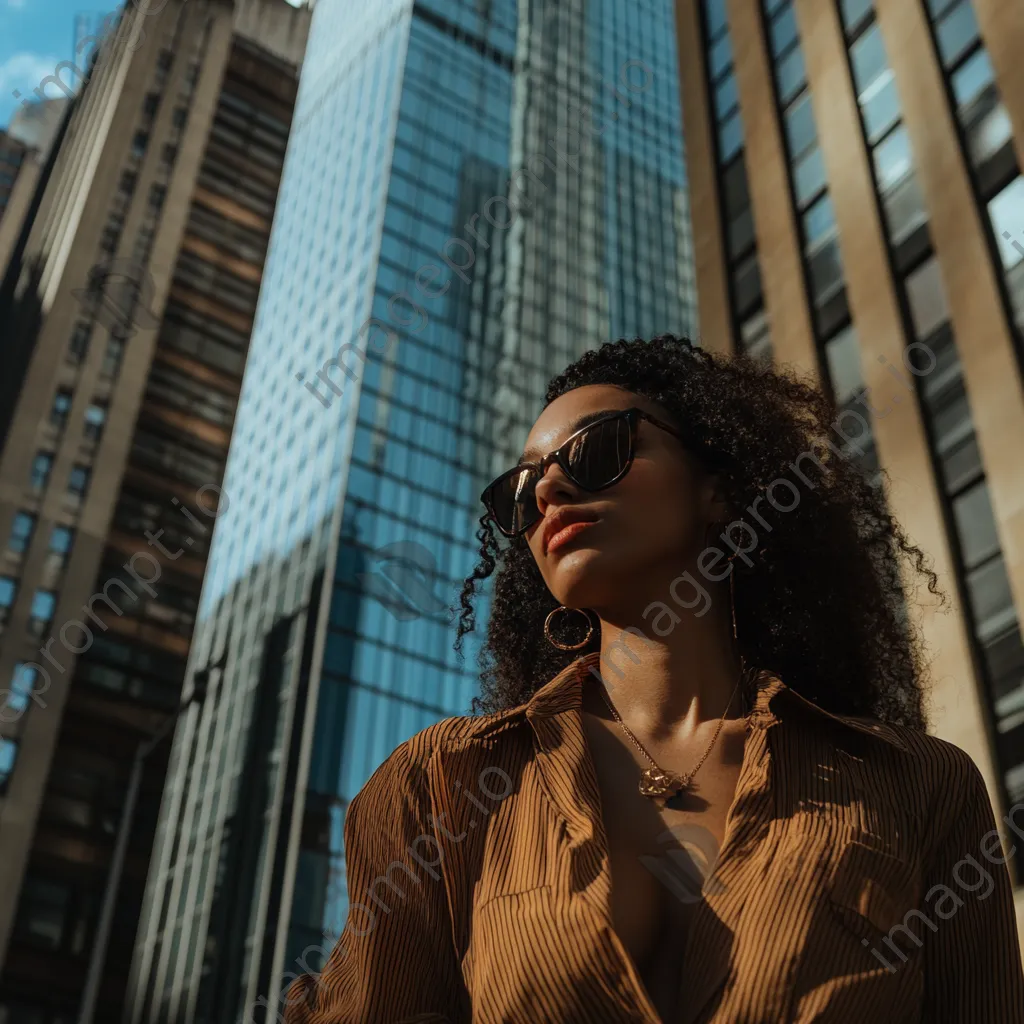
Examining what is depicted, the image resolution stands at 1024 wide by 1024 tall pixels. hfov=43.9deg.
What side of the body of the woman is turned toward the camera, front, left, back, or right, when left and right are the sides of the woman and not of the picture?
front
